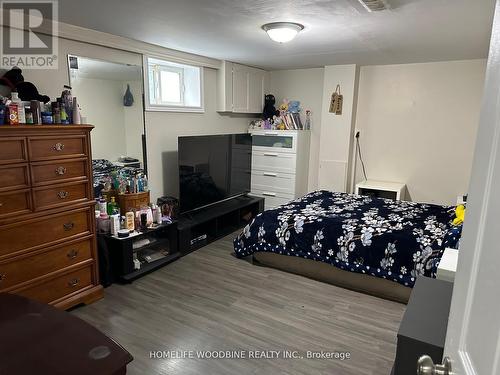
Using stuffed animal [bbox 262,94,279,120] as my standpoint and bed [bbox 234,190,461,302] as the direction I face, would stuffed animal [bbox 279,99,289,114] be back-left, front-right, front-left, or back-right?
front-left

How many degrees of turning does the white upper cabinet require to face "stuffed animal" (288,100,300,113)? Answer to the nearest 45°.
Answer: approximately 45° to its left

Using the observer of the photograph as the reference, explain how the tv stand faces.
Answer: facing the viewer and to the right of the viewer

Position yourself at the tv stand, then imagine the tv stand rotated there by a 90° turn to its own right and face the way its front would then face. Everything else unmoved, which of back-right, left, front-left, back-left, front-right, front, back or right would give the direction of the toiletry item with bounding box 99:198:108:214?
front

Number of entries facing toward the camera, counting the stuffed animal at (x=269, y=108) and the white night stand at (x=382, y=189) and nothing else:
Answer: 2

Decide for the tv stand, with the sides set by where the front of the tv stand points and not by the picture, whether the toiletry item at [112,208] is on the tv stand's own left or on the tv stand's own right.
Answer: on the tv stand's own right

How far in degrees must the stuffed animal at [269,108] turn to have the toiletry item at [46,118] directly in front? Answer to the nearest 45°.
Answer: approximately 45° to its right

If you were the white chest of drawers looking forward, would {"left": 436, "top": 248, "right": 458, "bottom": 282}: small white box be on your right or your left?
on your left

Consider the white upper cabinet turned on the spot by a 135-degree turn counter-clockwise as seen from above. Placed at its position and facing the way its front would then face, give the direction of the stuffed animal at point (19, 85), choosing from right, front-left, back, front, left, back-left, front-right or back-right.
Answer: back-left
